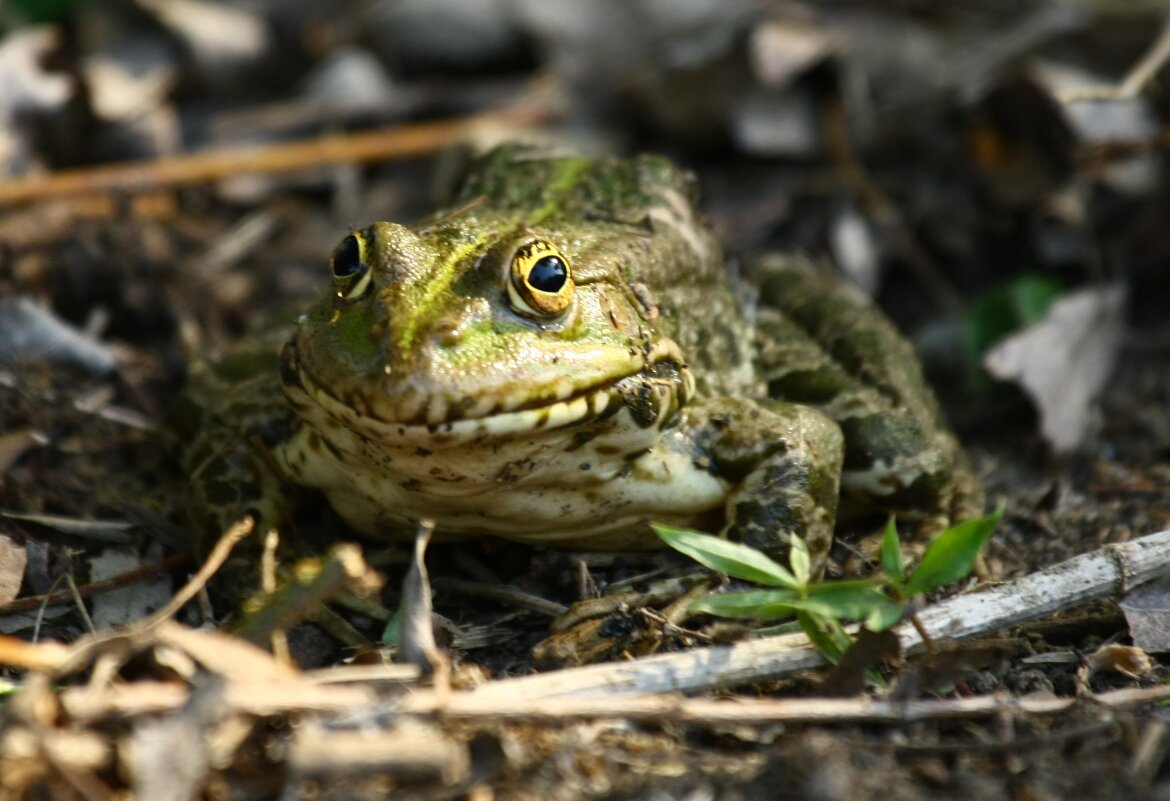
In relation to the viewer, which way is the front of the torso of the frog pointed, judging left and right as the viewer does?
facing the viewer and to the left of the viewer

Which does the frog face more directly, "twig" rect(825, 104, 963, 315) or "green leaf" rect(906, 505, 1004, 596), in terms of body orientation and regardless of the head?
the green leaf

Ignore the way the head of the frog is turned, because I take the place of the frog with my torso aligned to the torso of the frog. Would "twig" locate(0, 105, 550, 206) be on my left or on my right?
on my right

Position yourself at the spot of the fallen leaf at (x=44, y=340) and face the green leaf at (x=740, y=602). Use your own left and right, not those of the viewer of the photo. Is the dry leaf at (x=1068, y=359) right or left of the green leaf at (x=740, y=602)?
left

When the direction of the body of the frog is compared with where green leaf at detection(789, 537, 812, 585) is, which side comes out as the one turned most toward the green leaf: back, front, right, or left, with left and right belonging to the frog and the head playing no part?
left

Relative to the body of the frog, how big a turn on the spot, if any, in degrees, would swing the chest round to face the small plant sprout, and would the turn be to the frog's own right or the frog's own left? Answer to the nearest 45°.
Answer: approximately 90° to the frog's own left

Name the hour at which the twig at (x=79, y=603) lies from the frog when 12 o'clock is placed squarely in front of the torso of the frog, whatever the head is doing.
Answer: The twig is roughly at 1 o'clock from the frog.
